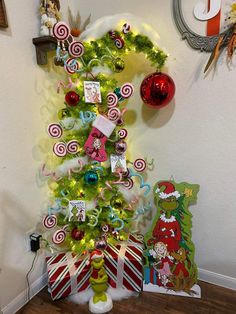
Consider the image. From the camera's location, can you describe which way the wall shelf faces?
facing the viewer and to the right of the viewer
